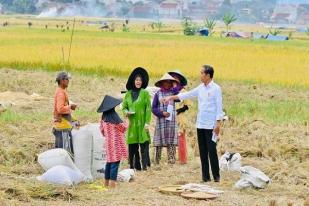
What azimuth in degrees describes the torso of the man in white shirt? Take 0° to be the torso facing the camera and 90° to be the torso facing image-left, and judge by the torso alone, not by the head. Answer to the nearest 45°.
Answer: approximately 45°

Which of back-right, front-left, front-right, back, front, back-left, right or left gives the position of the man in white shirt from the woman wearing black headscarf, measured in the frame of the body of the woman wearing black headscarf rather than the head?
front-left

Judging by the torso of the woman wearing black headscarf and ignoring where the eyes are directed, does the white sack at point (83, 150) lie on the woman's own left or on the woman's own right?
on the woman's own right

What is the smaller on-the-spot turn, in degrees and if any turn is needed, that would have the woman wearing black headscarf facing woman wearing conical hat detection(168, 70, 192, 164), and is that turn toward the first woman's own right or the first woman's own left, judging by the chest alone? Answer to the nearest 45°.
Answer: approximately 135° to the first woman's own left

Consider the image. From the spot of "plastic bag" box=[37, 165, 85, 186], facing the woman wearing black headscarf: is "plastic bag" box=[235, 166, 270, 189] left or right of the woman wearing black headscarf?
right

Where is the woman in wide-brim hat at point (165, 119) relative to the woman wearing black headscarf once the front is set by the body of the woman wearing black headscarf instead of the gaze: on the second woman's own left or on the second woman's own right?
on the second woman's own left

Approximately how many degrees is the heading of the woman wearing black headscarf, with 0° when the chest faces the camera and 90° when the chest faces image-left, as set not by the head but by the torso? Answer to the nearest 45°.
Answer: approximately 0°

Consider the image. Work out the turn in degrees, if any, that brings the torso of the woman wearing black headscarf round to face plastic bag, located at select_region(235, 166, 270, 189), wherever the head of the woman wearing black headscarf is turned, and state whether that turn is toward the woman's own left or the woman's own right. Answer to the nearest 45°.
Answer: approximately 45° to the woman's own left
